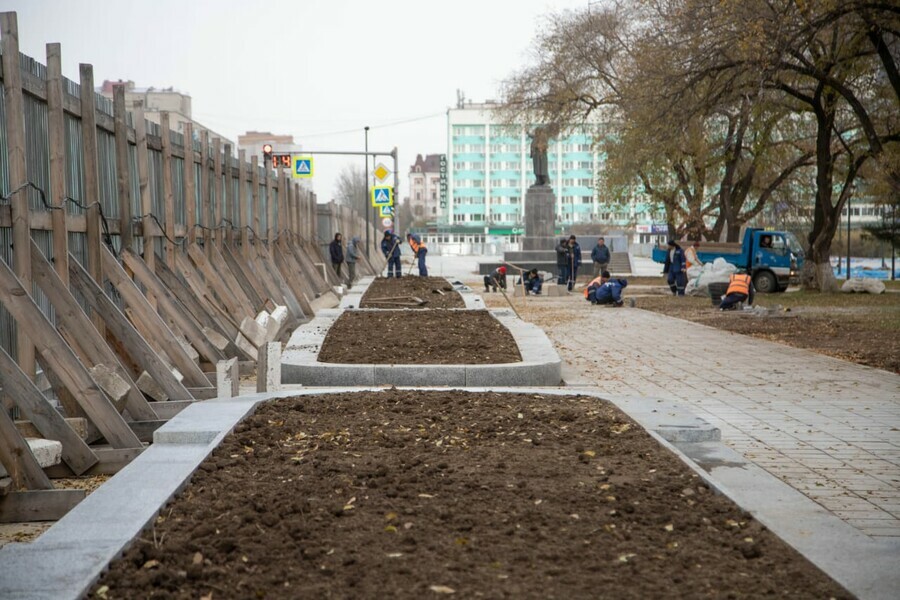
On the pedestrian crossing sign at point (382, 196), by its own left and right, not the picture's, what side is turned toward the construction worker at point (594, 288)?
front

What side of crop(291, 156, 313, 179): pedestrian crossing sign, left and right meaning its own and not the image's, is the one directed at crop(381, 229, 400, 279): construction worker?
front

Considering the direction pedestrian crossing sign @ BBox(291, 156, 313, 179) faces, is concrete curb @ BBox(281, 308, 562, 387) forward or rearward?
forward

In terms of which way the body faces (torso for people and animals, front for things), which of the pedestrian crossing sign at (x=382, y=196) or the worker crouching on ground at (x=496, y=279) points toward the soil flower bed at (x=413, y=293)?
the pedestrian crossing sign

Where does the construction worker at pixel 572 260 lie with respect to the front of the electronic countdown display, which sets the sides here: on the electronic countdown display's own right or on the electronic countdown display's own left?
on the electronic countdown display's own left

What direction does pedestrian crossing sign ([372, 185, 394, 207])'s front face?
toward the camera

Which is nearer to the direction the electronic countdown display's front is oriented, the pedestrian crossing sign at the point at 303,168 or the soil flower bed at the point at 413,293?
the soil flower bed

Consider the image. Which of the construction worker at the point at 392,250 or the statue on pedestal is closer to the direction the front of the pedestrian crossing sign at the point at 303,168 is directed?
the construction worker

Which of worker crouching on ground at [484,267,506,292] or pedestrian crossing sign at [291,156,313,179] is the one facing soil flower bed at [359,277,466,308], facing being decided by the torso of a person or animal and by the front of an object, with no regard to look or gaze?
the pedestrian crossing sign

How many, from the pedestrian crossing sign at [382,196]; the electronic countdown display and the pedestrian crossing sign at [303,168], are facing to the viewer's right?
0

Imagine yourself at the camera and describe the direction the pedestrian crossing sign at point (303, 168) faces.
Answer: facing the viewer
